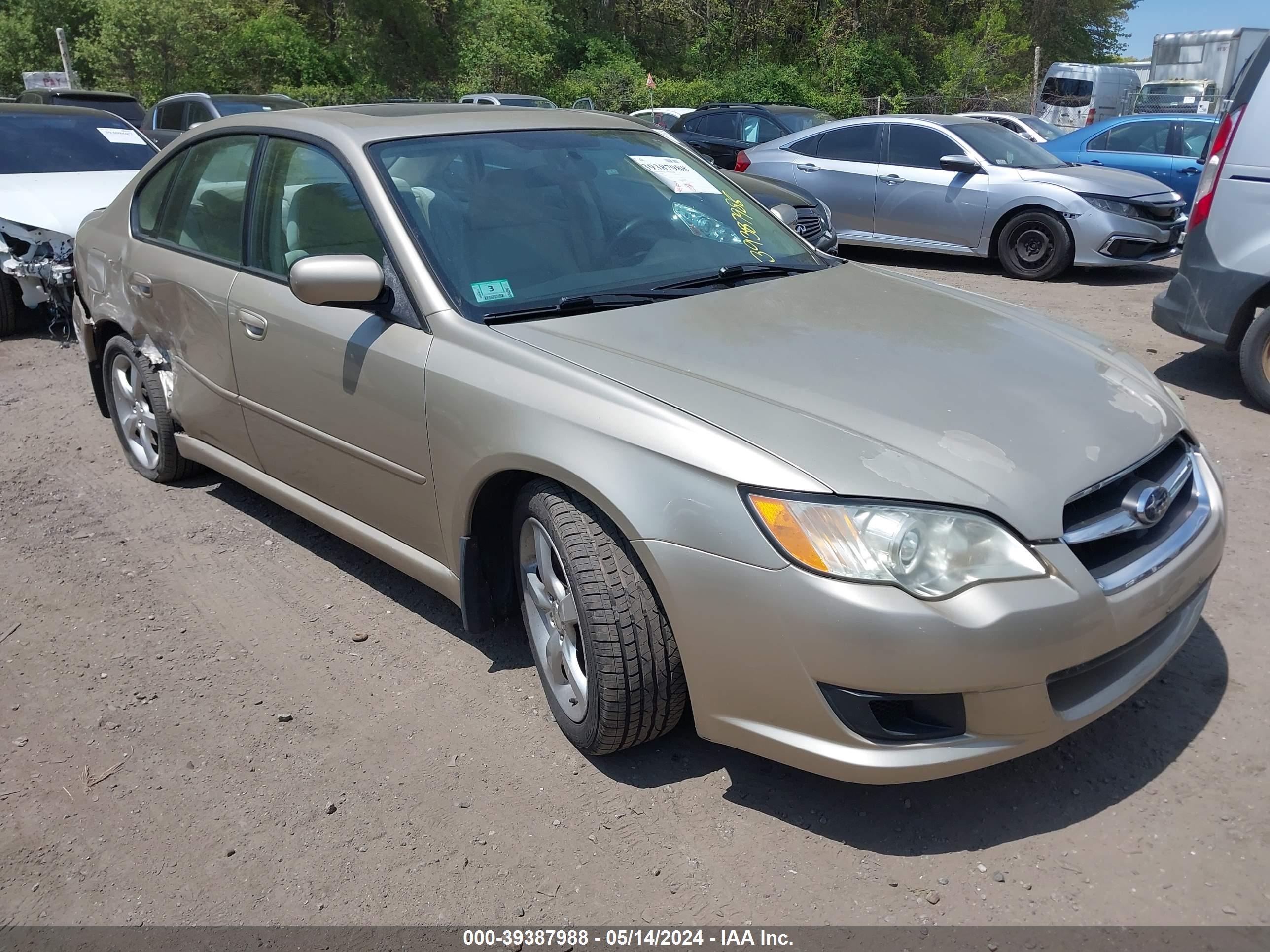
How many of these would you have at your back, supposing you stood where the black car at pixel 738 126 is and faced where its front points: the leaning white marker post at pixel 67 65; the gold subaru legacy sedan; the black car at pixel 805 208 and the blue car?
1

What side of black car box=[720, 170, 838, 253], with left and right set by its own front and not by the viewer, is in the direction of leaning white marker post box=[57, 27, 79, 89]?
back

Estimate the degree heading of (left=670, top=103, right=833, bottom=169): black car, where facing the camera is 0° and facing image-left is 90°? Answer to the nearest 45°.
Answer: approximately 315°

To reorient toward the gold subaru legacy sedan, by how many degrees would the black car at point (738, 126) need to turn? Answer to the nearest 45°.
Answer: approximately 45° to its right

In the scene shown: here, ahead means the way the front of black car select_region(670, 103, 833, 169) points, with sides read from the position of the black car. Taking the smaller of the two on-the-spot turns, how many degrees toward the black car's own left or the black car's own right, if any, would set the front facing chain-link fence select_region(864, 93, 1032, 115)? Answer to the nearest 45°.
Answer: approximately 135° to the black car's own left

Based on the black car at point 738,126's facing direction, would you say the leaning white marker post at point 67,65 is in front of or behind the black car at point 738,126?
behind

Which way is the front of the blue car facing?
to the viewer's right

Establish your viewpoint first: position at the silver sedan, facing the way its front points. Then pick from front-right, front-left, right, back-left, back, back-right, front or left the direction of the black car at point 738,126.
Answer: back
